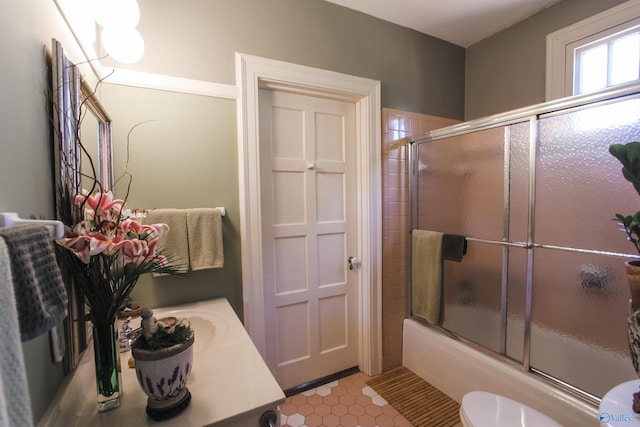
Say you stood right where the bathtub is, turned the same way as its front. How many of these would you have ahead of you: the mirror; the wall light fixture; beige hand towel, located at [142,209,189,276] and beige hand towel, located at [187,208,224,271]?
4

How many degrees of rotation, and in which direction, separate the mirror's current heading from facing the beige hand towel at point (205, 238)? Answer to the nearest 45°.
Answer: approximately 45° to its left

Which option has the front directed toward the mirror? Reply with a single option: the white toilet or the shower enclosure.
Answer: the shower enclosure

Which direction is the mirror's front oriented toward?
to the viewer's right

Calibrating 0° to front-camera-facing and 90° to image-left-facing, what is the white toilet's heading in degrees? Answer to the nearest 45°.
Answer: approximately 135°

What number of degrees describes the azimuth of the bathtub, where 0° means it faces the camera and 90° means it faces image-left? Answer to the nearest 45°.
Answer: approximately 45°

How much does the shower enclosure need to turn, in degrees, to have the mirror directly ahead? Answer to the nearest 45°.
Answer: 0° — it already faces it
